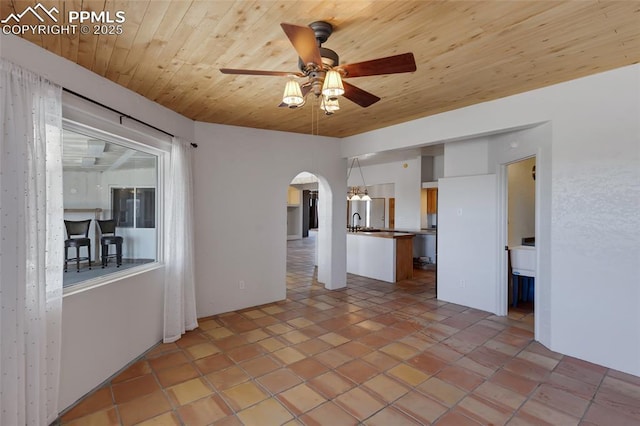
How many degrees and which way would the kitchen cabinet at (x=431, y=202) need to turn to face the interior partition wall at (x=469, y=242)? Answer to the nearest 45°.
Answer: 0° — it already faces it

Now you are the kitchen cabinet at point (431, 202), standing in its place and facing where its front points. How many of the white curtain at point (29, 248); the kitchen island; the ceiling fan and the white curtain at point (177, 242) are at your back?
0

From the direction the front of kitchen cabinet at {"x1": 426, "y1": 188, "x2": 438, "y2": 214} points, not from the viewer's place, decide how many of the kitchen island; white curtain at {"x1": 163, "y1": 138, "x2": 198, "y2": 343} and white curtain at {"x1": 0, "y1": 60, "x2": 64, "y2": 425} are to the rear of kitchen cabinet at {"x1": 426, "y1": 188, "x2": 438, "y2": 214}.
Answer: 0

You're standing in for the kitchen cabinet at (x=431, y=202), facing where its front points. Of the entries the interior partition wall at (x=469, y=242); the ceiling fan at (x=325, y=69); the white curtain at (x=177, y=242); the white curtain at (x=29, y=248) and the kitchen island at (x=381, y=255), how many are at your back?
0

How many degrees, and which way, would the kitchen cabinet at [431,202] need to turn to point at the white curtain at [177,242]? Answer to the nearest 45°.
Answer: approximately 45° to its right

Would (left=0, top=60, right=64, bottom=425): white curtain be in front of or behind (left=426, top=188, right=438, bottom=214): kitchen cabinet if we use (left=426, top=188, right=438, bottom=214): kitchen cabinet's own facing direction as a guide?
in front

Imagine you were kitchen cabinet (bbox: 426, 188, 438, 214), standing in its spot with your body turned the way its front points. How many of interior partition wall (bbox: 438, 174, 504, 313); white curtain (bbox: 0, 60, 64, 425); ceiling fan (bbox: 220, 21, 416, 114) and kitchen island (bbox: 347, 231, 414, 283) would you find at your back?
0

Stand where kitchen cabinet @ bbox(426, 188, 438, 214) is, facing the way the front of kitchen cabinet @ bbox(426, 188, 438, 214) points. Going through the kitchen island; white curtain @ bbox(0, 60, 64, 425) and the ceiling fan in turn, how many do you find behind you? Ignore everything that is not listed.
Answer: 0

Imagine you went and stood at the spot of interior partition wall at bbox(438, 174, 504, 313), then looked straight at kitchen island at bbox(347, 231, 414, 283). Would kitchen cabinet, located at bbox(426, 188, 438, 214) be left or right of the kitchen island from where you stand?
right

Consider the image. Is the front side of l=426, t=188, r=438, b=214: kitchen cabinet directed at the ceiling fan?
yes

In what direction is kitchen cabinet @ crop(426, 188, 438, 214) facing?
toward the camera

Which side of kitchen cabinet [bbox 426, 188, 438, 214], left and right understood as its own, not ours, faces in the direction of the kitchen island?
front

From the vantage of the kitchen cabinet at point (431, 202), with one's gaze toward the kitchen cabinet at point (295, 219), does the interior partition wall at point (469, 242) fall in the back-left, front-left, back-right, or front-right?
back-left

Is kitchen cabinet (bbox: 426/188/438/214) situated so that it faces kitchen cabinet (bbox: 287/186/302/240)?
no
